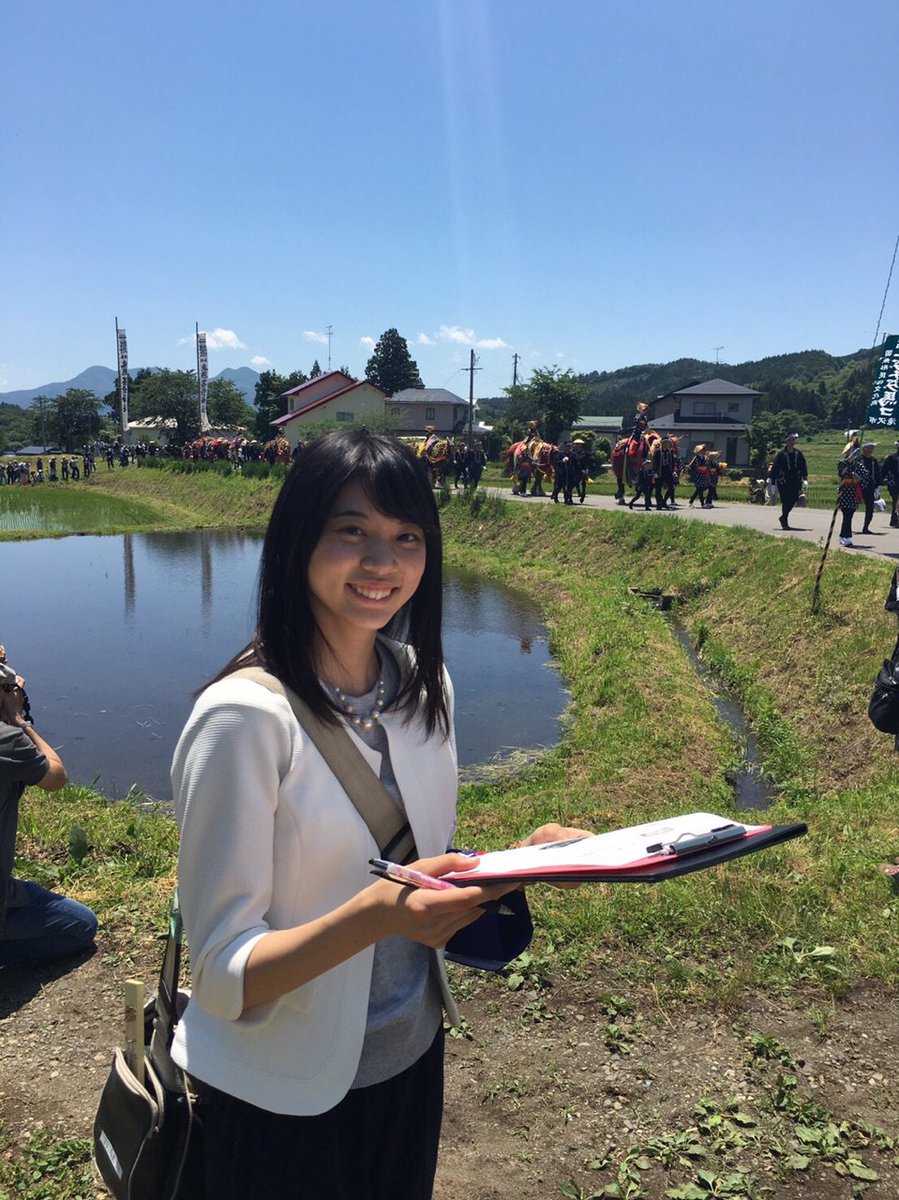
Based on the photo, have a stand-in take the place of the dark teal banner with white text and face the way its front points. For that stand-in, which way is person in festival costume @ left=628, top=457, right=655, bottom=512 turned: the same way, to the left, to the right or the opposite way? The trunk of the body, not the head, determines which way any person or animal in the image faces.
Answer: to the left

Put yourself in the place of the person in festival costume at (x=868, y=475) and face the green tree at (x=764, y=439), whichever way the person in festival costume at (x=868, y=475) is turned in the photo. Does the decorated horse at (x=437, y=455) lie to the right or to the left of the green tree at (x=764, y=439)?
left

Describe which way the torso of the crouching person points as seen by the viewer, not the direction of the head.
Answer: to the viewer's right

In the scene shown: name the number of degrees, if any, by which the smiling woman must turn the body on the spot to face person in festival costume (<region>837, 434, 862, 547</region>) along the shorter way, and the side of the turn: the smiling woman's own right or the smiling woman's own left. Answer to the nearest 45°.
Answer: approximately 90° to the smiling woman's own left

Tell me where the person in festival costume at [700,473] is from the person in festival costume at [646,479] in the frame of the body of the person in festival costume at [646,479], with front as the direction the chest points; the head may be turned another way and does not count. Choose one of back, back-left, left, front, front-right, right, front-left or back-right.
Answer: front-left

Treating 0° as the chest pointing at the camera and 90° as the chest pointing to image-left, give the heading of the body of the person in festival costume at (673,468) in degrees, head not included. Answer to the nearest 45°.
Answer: approximately 270°

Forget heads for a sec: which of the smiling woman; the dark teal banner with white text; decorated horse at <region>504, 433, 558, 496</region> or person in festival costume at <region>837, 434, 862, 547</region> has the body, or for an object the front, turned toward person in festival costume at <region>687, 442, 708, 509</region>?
the decorated horse

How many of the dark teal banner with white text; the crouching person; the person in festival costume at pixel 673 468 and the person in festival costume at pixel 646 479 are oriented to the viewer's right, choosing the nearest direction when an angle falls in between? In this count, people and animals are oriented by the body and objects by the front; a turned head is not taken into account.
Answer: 3

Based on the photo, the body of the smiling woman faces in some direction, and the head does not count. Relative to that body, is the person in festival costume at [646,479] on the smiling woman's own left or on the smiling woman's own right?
on the smiling woman's own left

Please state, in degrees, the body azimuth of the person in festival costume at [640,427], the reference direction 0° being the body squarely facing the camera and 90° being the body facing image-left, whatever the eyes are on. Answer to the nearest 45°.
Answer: approximately 270°

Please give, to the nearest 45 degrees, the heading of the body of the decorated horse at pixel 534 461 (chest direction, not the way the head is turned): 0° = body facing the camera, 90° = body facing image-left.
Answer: approximately 315°
